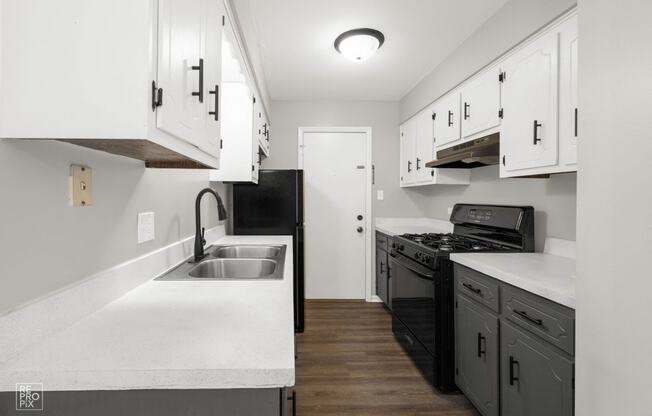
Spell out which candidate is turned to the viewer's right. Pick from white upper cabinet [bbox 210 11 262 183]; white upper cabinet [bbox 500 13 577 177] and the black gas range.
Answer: white upper cabinet [bbox 210 11 262 183]

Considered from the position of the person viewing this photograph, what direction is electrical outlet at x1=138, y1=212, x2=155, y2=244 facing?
facing the viewer and to the right of the viewer

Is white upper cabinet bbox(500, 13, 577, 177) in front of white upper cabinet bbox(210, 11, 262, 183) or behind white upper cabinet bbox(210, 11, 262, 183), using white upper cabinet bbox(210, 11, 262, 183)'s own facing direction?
in front

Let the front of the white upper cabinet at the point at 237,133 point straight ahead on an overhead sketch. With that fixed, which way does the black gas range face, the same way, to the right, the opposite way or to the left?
the opposite way

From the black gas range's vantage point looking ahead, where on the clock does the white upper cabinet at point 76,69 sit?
The white upper cabinet is roughly at 11 o'clock from the black gas range.

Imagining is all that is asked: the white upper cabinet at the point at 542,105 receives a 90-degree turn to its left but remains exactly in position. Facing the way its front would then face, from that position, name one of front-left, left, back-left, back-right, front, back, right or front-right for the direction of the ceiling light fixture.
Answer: back-right

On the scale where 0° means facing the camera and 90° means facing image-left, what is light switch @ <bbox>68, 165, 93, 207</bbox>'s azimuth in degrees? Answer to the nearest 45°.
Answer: approximately 315°

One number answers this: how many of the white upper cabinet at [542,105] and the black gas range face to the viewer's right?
0

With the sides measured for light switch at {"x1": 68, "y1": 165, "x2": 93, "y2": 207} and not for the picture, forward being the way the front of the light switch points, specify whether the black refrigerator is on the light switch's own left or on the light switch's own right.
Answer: on the light switch's own left

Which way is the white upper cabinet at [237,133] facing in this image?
to the viewer's right

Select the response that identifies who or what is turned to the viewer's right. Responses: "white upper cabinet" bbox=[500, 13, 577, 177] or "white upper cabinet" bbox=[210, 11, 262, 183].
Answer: "white upper cabinet" bbox=[210, 11, 262, 183]

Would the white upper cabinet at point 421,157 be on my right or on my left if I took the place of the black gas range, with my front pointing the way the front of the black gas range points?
on my right

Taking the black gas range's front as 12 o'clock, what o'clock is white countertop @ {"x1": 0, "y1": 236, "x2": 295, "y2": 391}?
The white countertop is roughly at 11 o'clock from the black gas range.
